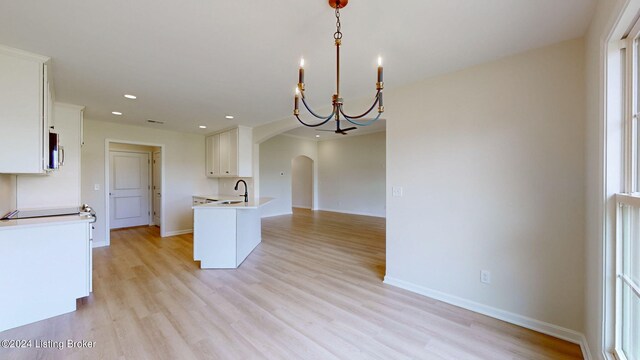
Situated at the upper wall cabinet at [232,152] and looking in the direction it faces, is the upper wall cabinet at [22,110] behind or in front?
in front

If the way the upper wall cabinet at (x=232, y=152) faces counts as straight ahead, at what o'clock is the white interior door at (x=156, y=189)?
The white interior door is roughly at 3 o'clock from the upper wall cabinet.

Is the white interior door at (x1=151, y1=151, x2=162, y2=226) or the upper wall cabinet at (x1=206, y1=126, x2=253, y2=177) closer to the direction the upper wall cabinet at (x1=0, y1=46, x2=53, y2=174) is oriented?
the upper wall cabinet

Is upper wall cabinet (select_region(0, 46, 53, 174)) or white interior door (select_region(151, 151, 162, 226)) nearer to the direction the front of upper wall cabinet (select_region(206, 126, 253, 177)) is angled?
the upper wall cabinet

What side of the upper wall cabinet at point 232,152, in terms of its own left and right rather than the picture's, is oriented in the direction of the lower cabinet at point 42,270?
front

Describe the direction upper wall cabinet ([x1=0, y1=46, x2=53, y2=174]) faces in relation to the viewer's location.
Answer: facing to the right of the viewer

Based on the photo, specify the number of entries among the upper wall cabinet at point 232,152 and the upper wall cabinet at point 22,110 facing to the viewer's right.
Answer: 1

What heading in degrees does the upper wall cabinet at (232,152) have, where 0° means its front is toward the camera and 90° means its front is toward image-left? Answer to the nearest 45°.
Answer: approximately 45°

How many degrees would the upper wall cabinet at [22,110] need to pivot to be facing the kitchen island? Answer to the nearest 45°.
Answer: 0° — it already faces it

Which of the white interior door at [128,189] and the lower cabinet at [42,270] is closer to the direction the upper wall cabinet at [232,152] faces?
the lower cabinet
